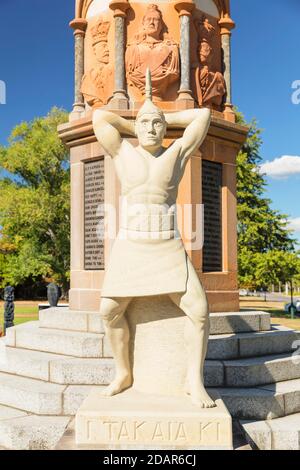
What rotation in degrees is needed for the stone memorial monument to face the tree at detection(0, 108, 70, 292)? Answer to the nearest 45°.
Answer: approximately 180°

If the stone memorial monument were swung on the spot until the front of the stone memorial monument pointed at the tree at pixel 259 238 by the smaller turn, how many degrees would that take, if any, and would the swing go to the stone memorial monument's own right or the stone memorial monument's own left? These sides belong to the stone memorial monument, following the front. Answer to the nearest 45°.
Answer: approximately 180°

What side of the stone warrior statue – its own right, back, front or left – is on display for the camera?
front

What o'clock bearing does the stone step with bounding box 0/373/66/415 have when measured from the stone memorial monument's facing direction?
The stone step is roughly at 1 o'clock from the stone memorial monument.

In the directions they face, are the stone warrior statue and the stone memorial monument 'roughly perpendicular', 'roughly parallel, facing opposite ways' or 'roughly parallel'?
roughly parallel

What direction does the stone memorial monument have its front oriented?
toward the camera
